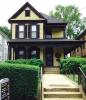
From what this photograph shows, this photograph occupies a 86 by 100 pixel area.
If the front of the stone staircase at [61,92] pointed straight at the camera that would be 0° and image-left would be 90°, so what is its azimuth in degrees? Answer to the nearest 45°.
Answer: approximately 0°

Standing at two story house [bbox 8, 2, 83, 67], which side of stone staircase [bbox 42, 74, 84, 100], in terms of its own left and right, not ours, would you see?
back

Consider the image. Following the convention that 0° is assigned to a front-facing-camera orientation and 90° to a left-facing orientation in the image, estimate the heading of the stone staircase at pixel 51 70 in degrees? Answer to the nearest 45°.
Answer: approximately 0°

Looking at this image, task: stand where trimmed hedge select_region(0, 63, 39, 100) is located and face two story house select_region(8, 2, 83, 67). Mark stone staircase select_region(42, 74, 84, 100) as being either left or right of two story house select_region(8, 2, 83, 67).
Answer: right

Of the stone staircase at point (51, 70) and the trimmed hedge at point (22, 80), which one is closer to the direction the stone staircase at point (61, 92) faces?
the trimmed hedge

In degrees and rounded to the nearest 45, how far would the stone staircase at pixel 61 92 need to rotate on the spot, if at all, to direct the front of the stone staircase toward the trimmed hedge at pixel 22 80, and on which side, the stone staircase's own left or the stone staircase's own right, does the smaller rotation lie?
approximately 45° to the stone staircase's own right

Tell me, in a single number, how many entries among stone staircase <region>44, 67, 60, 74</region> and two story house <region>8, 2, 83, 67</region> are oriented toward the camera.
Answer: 2

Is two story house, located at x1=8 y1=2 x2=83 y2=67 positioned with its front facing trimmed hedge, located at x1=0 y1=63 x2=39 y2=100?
yes
